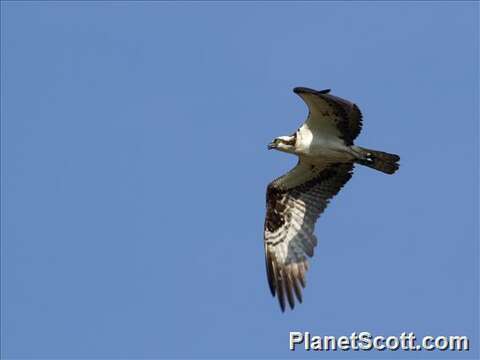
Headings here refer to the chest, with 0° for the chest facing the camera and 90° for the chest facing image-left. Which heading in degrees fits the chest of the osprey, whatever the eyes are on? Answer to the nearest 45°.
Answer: approximately 90°
